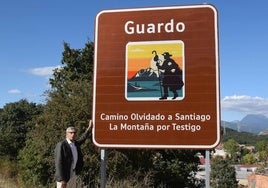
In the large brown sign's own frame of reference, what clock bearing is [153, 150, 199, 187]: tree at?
The tree is roughly at 6 o'clock from the large brown sign.

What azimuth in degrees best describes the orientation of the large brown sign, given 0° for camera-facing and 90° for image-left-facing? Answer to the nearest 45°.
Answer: approximately 0°

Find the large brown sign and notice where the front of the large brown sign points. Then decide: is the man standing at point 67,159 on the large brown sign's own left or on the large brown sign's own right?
on the large brown sign's own right

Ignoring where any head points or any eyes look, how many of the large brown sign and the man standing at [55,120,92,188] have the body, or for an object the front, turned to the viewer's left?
0

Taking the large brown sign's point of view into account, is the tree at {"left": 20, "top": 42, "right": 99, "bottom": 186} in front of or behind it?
behind

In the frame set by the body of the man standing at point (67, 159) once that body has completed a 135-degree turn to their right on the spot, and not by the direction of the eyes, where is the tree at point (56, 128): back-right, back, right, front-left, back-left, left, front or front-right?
right
